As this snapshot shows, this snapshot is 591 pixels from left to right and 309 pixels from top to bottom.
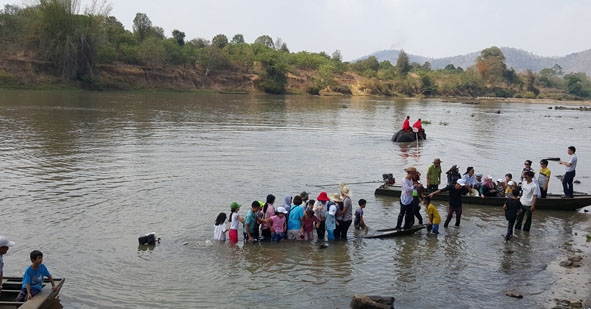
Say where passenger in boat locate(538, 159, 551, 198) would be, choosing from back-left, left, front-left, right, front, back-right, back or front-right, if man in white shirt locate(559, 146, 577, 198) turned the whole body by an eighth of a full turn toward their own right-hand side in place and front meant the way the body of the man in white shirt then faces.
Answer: left

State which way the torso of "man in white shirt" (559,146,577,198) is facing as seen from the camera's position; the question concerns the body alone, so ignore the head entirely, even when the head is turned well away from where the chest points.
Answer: to the viewer's left

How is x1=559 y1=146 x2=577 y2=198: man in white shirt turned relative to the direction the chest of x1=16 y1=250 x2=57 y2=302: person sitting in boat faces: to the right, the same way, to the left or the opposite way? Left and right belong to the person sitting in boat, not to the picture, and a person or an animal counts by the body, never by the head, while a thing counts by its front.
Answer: the opposite way
